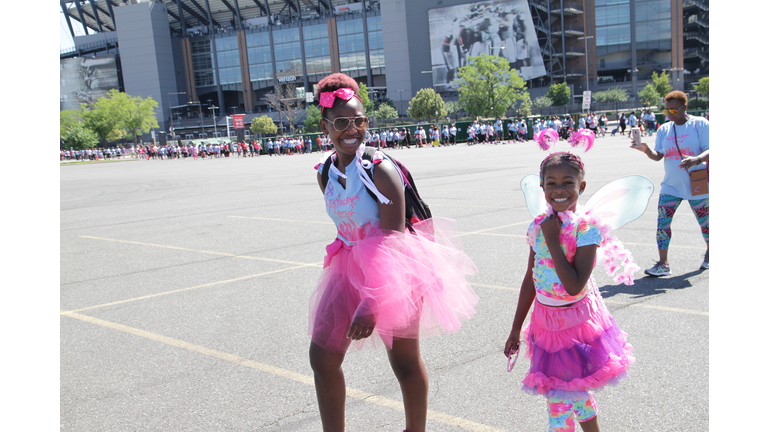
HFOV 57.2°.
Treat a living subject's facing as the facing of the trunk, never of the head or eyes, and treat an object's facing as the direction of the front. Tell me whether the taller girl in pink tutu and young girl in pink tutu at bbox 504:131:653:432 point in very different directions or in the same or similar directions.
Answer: same or similar directions

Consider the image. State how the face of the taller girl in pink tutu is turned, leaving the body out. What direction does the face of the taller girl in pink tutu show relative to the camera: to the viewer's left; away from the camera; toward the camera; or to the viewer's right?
toward the camera

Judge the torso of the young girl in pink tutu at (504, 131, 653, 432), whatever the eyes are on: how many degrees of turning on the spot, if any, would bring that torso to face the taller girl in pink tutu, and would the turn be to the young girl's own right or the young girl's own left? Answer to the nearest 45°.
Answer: approximately 45° to the young girl's own right

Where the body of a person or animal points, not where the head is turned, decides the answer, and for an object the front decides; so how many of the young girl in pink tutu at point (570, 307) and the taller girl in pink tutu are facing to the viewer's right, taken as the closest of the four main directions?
0

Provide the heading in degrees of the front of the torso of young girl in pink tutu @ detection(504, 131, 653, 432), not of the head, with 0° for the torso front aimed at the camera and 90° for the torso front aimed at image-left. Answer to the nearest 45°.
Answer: approximately 45°

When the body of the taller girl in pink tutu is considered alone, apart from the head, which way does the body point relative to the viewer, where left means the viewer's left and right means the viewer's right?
facing the viewer and to the left of the viewer

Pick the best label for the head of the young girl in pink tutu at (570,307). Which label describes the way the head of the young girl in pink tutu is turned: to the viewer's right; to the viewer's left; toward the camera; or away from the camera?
toward the camera

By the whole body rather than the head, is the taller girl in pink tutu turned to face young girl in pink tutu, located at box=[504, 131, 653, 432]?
no
